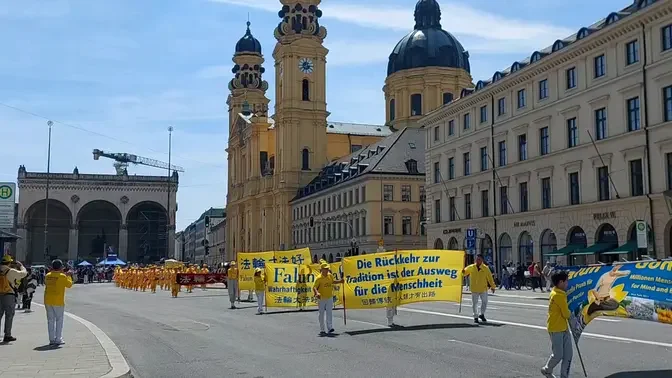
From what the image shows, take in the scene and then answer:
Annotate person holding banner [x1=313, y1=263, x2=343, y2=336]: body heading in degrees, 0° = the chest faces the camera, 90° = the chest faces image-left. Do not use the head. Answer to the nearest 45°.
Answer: approximately 0°

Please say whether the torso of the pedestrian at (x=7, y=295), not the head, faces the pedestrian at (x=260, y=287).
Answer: yes

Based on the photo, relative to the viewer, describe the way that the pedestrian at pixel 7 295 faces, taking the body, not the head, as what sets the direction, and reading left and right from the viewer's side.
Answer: facing away from the viewer and to the right of the viewer

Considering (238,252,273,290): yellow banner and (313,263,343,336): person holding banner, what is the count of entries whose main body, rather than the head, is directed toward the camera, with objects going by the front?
2

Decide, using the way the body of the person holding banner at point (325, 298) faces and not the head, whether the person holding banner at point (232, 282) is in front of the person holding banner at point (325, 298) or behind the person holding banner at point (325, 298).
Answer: behind
